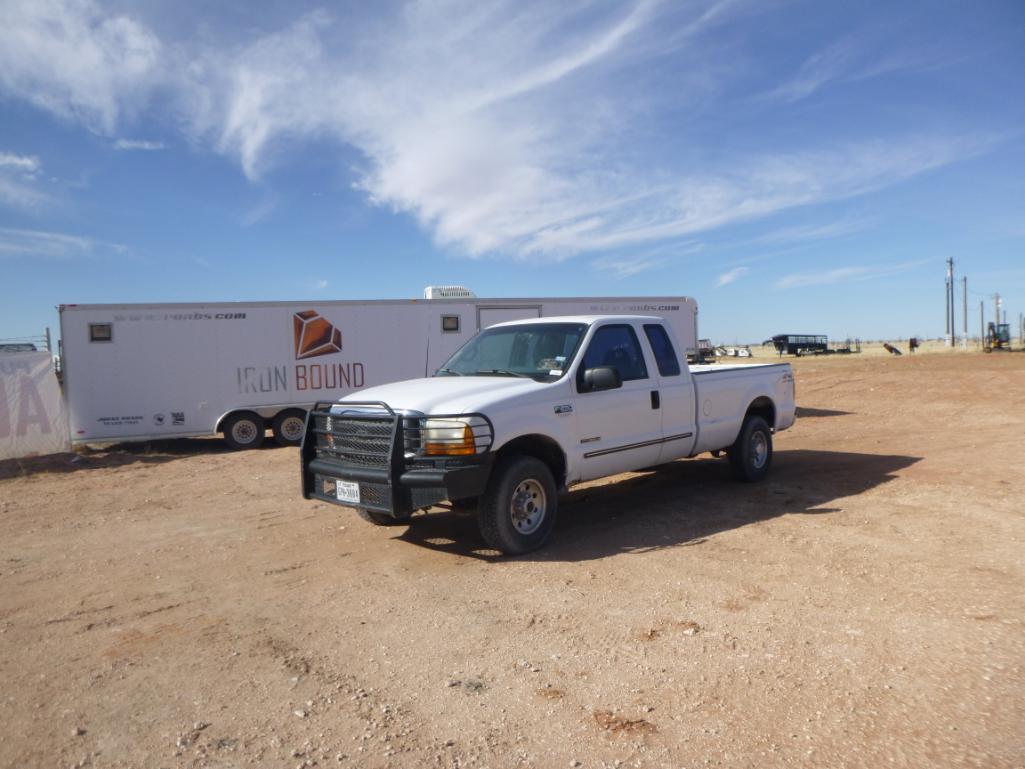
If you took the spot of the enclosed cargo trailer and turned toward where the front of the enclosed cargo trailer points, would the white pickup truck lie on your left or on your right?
on your right

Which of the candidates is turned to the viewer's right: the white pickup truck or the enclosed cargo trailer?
the enclosed cargo trailer

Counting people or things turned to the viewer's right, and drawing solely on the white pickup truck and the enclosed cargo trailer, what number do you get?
1

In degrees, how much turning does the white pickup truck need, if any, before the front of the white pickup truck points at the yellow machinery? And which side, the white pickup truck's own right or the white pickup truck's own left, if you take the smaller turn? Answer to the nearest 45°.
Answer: approximately 180°

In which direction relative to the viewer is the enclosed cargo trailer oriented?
to the viewer's right

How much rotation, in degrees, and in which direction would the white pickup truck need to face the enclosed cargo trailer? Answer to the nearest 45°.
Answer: approximately 90° to its right

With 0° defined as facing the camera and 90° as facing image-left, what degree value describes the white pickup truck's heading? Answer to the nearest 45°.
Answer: approximately 45°
